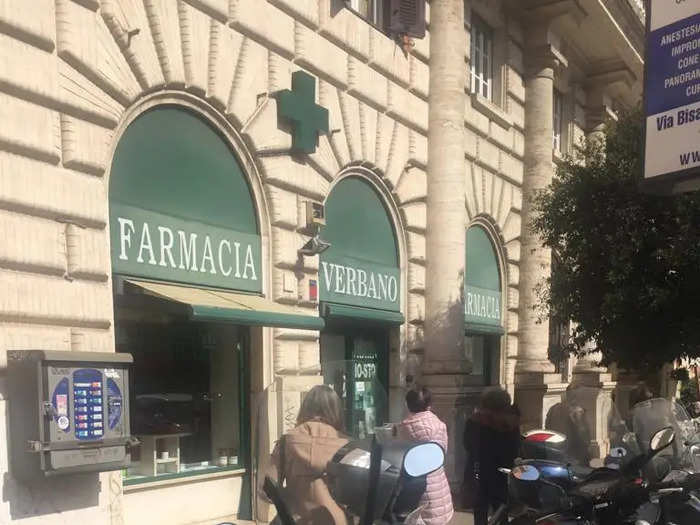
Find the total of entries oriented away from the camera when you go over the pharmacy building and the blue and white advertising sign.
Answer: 0

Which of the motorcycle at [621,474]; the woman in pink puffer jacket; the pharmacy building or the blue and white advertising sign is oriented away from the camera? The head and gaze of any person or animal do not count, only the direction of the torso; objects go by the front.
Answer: the woman in pink puffer jacket

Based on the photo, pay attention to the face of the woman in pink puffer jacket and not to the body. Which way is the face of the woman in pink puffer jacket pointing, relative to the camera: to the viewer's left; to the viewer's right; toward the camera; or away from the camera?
away from the camera

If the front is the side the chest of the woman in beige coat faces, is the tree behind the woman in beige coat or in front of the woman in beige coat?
in front

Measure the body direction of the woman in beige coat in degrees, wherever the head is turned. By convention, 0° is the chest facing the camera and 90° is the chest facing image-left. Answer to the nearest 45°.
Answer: approximately 180°

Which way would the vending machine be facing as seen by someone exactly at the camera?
facing the viewer and to the right of the viewer

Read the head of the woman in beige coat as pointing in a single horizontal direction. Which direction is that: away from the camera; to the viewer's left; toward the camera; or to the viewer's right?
away from the camera

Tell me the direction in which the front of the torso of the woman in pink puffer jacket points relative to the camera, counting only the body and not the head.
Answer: away from the camera

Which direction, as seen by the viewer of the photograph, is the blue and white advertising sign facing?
facing the viewer and to the left of the viewer
